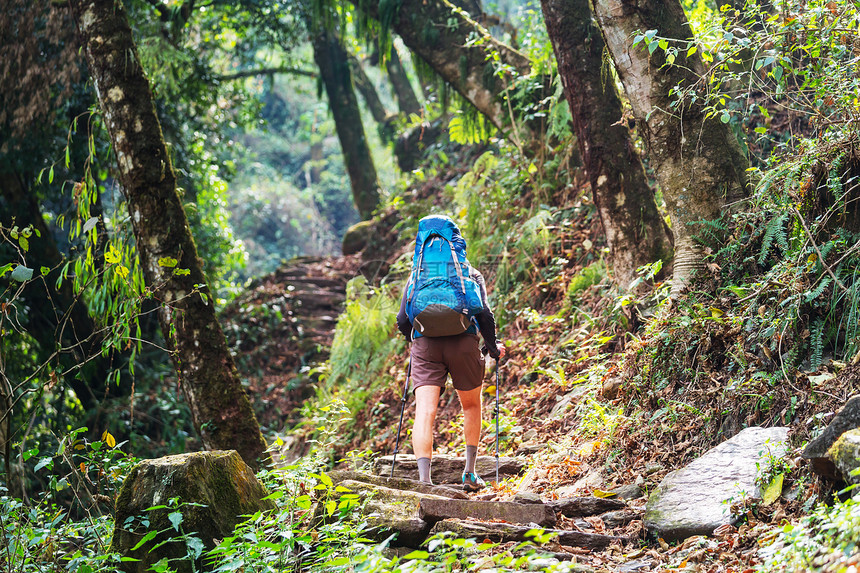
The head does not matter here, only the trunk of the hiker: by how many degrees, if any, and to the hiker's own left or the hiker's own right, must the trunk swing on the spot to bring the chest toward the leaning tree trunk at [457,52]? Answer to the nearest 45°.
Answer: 0° — they already face it

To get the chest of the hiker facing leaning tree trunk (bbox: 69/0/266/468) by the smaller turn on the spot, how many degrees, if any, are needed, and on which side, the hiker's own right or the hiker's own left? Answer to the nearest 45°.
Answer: approximately 45° to the hiker's own left

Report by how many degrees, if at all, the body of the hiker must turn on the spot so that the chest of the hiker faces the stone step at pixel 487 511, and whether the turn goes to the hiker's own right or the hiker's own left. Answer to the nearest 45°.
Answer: approximately 180°

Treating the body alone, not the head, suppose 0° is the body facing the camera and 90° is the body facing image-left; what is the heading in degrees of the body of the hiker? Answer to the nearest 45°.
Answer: approximately 180°

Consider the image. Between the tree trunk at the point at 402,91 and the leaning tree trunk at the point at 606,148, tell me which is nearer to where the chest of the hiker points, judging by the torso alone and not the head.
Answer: the tree trunk

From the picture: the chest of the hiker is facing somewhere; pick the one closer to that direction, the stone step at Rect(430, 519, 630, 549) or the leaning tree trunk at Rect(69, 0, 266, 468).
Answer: the leaning tree trunk

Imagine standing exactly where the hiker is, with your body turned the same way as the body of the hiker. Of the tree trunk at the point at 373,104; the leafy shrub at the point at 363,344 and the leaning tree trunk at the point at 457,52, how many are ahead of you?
3

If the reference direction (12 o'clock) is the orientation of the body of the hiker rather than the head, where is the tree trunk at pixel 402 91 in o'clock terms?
The tree trunk is roughly at 12 o'clock from the hiker.

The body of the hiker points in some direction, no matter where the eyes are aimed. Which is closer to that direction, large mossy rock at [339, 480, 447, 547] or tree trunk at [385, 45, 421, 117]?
the tree trunk
